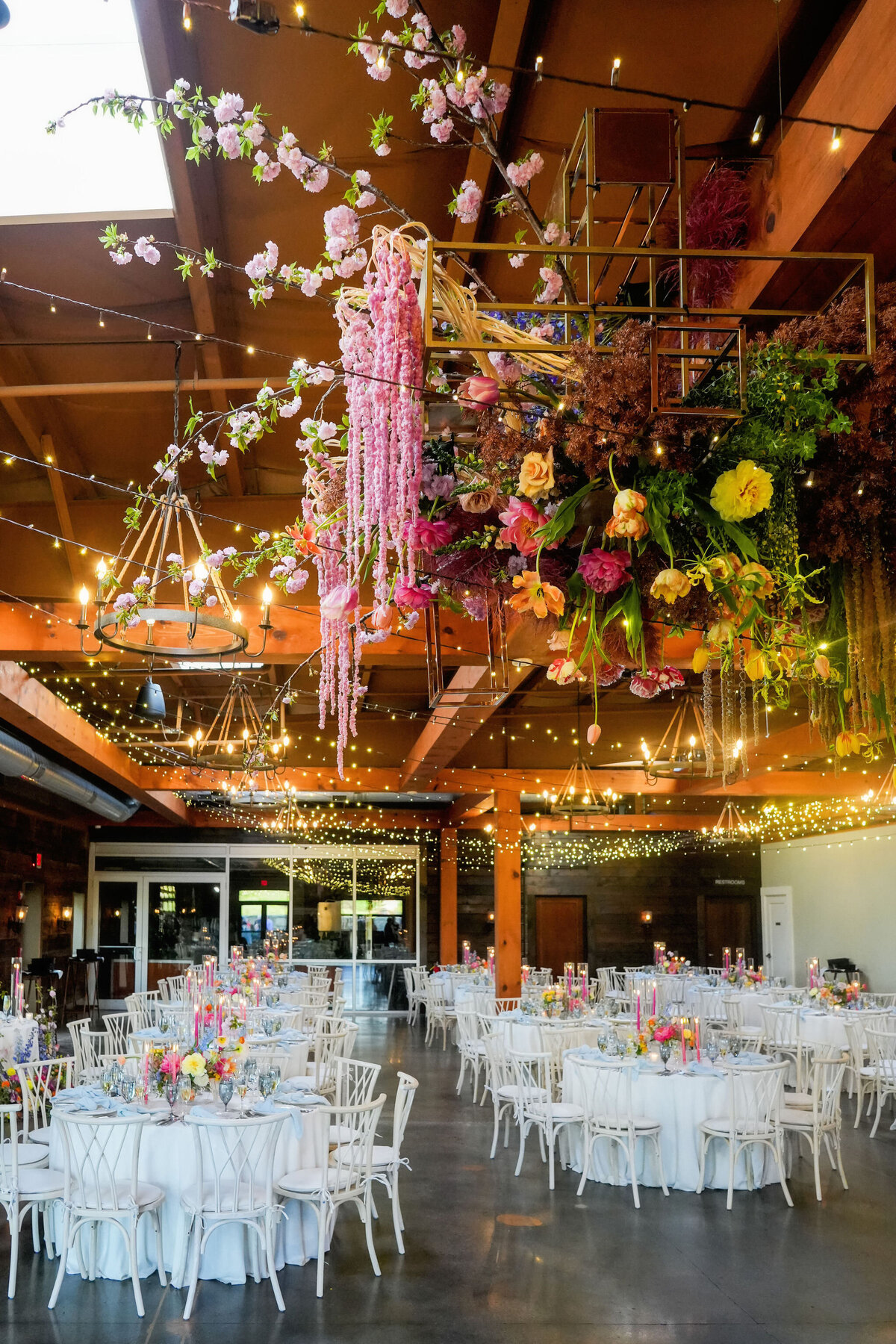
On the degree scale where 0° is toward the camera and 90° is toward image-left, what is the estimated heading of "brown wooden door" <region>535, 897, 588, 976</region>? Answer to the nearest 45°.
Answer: approximately 0°

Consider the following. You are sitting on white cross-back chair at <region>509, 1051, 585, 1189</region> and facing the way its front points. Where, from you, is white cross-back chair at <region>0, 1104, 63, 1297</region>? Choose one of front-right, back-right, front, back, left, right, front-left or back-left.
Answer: back

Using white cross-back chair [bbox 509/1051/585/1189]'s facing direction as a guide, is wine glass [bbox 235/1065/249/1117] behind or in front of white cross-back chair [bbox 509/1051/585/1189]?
behind

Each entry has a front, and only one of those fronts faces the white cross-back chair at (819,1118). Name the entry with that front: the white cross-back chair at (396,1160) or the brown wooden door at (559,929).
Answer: the brown wooden door

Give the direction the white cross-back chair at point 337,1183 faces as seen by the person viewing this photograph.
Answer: facing away from the viewer and to the left of the viewer

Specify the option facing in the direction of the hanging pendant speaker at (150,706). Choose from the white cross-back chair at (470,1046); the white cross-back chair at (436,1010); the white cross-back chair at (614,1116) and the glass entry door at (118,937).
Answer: the glass entry door

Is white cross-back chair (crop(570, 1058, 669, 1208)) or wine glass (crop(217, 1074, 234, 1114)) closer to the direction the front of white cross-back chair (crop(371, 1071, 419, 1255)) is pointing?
the wine glass

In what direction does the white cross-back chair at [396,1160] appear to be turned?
to the viewer's left

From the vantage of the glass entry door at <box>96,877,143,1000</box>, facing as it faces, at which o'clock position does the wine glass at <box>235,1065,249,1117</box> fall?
The wine glass is roughly at 12 o'clock from the glass entry door.

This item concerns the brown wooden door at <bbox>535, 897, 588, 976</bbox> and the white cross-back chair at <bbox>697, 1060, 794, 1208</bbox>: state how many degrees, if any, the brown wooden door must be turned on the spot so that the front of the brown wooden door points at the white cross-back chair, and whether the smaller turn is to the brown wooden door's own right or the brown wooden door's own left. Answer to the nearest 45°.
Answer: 0° — it already faces it
